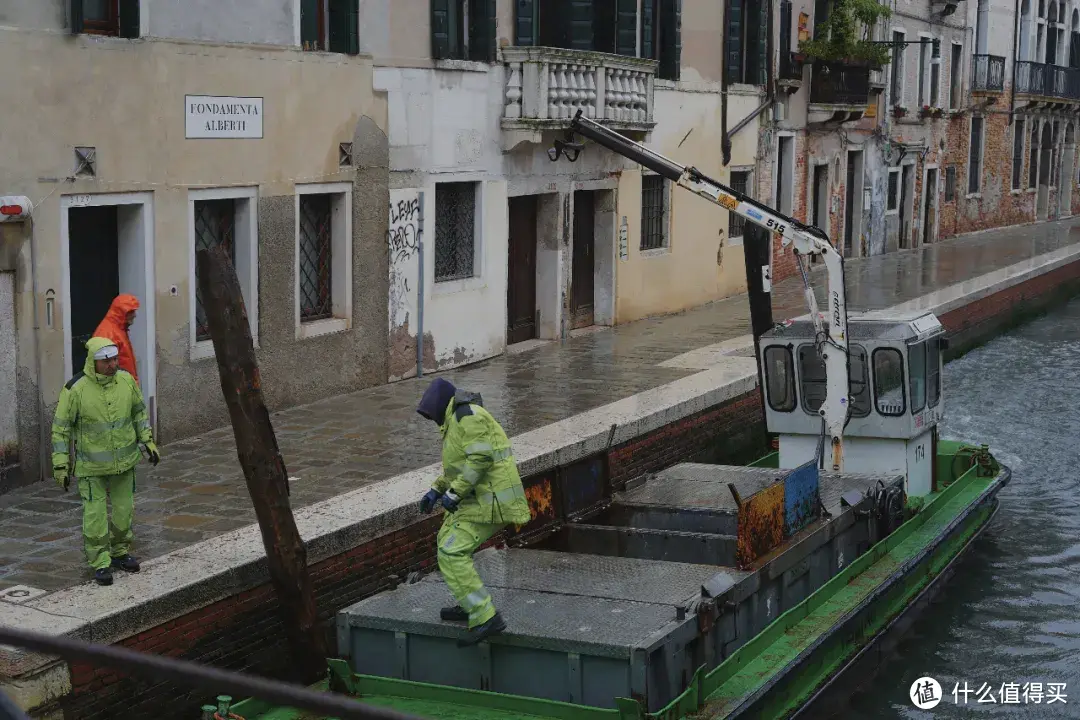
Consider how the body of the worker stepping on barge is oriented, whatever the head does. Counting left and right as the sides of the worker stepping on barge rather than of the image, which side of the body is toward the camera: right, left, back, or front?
left

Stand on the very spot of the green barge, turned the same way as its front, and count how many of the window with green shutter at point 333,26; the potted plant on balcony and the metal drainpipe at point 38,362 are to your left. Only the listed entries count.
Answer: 0

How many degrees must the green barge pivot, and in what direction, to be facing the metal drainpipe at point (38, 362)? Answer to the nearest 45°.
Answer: approximately 45° to its right

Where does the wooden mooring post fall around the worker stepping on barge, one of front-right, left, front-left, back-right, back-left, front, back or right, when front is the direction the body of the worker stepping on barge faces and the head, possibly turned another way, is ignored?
front-right

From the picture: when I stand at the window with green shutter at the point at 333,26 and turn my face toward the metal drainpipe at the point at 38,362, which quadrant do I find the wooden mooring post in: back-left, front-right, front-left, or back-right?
front-left

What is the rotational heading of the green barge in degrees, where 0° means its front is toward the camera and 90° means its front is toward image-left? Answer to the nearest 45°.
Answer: approximately 45°

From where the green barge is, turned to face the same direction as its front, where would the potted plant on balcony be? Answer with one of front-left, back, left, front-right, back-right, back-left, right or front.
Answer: back-right

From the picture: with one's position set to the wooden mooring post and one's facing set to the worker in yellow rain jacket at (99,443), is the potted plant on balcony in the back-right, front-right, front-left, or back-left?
back-right

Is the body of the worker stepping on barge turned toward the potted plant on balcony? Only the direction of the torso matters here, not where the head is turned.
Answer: no

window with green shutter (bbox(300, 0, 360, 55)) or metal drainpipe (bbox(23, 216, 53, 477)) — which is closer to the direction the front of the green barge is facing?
the metal drainpipe

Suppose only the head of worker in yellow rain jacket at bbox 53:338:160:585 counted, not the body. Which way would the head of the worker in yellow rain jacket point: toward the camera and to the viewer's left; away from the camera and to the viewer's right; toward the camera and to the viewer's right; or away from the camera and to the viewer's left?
toward the camera and to the viewer's right
